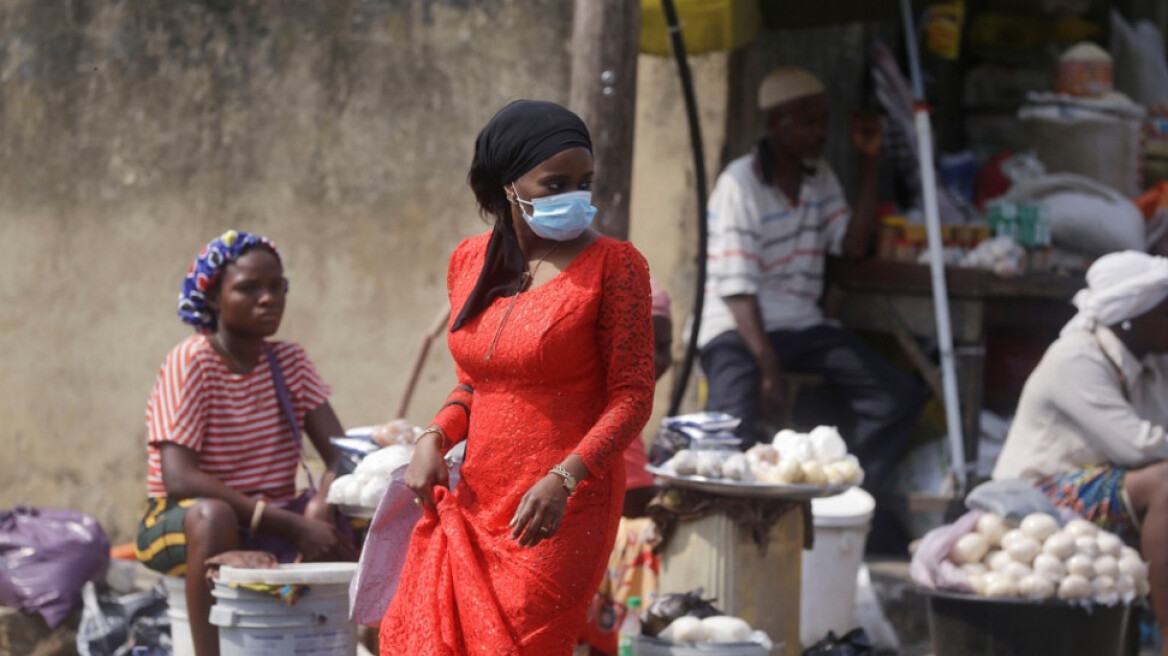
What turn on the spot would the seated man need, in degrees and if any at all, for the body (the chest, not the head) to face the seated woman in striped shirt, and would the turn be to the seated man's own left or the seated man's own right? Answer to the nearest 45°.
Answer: approximately 90° to the seated man's own right

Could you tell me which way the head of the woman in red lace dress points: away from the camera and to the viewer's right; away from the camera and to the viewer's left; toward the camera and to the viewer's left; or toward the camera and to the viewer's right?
toward the camera and to the viewer's right

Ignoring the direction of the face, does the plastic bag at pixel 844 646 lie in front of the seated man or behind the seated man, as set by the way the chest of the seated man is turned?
in front

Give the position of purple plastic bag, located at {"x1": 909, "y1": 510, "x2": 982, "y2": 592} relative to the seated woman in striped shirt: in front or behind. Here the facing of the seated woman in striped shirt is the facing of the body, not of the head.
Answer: in front
